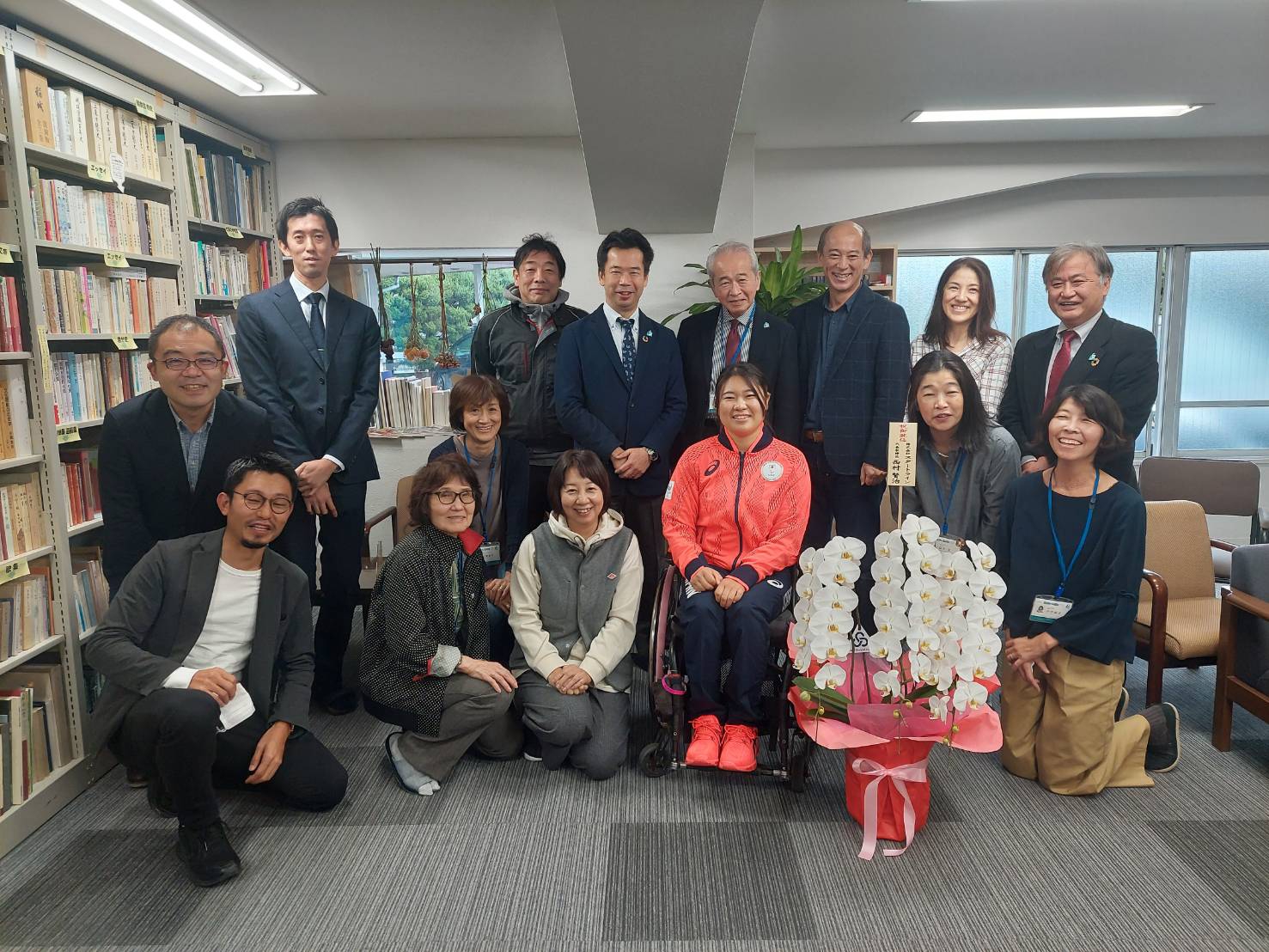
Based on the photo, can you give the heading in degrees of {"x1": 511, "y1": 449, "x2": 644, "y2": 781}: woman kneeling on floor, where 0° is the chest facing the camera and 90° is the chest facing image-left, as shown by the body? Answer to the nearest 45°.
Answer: approximately 0°

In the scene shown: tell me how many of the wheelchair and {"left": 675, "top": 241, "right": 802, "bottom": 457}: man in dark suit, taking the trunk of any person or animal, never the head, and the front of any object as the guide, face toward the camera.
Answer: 2

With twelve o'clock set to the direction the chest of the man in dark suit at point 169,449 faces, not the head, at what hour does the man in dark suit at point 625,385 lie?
the man in dark suit at point 625,385 is roughly at 9 o'clock from the man in dark suit at point 169,449.

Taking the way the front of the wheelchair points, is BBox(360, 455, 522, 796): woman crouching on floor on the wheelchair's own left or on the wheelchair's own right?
on the wheelchair's own right

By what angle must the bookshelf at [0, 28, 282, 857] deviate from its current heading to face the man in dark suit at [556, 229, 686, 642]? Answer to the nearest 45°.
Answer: approximately 45° to its left

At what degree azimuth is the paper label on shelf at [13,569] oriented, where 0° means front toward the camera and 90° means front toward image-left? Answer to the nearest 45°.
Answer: approximately 315°

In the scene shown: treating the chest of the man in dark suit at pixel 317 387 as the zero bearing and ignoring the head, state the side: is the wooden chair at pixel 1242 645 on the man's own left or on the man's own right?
on the man's own left

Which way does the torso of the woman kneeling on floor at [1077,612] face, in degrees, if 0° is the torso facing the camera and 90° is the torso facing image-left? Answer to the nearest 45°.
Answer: approximately 45°

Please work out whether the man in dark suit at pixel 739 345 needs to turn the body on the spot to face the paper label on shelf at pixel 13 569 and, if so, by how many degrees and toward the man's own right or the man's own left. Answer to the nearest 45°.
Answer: approximately 45° to the man's own right
